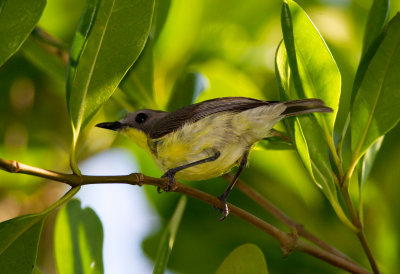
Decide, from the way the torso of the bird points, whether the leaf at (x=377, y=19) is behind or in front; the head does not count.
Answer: behind

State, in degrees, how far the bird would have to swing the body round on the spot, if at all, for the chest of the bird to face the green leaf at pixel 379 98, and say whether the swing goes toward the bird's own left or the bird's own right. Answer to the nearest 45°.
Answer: approximately 135° to the bird's own left

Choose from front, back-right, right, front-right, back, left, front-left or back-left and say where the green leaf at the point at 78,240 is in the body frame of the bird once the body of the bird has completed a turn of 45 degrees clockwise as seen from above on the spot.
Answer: left

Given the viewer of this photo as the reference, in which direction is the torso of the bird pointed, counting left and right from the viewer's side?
facing to the left of the viewer

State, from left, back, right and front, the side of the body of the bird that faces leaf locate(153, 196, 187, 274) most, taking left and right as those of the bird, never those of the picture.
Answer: left
